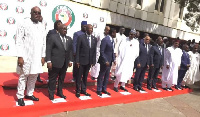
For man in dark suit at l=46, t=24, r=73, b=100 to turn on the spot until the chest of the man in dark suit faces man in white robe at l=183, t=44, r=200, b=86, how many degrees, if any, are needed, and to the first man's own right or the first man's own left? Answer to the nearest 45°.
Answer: approximately 90° to the first man's own left

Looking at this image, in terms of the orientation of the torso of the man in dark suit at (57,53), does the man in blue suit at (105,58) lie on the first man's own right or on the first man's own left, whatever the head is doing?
on the first man's own left

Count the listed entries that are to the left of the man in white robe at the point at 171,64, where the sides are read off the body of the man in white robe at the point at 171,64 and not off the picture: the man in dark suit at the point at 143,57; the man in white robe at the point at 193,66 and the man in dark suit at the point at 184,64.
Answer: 2

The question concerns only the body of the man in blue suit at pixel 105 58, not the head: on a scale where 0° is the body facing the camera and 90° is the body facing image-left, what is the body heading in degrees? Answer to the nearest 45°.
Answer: approximately 315°

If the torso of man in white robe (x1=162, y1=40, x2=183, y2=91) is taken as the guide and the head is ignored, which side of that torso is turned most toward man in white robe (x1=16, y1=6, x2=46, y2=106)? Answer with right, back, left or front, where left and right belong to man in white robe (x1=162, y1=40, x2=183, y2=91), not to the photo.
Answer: right

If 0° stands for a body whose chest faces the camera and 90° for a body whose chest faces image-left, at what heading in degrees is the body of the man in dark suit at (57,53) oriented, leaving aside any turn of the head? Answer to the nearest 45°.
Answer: approximately 315°

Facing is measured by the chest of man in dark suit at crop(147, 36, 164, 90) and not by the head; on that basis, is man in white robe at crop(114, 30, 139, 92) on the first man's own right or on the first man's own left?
on the first man's own right

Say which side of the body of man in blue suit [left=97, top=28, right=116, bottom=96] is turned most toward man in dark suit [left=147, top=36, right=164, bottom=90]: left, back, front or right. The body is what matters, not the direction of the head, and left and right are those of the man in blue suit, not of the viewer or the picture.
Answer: left

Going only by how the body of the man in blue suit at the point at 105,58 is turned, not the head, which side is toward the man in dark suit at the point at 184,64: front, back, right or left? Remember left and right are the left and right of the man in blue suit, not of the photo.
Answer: left

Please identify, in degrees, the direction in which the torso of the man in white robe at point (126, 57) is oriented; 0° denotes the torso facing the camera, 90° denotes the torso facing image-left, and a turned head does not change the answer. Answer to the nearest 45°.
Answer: approximately 315°

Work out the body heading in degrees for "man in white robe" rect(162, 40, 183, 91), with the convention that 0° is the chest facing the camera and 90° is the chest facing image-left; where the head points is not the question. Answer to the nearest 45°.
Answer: approximately 315°

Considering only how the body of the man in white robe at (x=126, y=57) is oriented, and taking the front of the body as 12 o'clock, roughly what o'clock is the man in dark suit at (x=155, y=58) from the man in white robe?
The man in dark suit is roughly at 9 o'clock from the man in white robe.

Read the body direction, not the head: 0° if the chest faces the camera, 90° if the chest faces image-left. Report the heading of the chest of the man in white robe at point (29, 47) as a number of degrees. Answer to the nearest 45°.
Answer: approximately 315°
